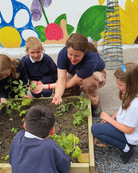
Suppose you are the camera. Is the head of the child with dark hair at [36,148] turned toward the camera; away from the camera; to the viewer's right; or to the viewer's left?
away from the camera

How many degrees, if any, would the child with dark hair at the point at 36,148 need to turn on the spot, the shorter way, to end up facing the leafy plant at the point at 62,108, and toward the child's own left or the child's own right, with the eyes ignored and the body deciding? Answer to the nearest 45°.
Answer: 0° — they already face it

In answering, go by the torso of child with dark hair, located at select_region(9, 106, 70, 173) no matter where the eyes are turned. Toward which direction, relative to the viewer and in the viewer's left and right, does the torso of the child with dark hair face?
facing away from the viewer

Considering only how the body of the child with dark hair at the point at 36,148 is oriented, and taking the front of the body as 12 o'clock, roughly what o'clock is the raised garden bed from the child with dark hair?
The raised garden bed is roughly at 1 o'clock from the child with dark hair.

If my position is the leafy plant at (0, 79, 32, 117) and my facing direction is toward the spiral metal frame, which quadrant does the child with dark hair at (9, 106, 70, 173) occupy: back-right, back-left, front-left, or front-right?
back-right

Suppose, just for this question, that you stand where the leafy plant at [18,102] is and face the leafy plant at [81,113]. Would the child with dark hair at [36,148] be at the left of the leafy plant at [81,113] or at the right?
right

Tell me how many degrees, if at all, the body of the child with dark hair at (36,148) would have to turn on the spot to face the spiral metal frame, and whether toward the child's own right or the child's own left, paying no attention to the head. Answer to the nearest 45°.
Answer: approximately 45° to the child's own right
